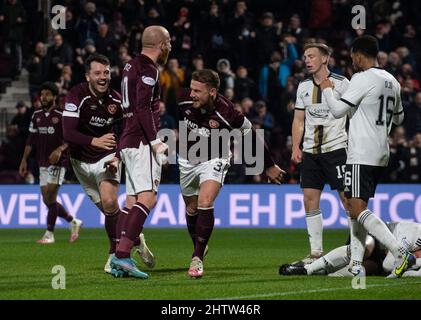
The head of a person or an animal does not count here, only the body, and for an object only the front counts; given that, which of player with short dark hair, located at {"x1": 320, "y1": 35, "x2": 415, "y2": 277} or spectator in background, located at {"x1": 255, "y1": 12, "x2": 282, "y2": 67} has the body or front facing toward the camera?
the spectator in background

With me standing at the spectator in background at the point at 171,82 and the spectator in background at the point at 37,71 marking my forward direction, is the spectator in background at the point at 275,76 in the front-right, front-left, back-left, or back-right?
back-right

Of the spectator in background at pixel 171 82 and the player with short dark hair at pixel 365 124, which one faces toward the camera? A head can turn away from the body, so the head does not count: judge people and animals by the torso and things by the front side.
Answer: the spectator in background

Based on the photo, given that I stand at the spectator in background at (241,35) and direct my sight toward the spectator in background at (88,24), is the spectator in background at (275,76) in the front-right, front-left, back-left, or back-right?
back-left

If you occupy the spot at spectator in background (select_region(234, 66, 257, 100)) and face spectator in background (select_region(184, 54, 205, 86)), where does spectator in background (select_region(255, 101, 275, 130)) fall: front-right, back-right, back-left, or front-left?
back-left

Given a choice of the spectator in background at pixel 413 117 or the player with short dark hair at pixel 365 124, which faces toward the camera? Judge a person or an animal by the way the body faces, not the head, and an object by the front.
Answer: the spectator in background

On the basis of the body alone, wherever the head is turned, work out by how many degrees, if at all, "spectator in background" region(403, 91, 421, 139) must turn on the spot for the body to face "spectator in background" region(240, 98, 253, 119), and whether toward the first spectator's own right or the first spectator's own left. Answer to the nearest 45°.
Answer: approximately 90° to the first spectator's own right

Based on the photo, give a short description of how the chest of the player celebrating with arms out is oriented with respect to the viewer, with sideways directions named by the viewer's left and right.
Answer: facing the viewer and to the left of the viewer

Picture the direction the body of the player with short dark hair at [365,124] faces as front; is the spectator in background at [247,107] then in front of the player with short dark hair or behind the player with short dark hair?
in front

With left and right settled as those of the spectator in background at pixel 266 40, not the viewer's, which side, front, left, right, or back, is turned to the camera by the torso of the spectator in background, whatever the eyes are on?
front

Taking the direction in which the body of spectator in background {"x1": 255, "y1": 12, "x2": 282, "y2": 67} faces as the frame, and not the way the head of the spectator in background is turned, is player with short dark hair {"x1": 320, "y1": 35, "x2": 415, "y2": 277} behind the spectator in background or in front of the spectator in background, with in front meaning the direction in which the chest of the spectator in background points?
in front

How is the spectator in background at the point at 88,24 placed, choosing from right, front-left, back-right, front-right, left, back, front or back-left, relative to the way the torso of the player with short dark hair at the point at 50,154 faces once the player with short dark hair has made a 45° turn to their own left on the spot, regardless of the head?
back

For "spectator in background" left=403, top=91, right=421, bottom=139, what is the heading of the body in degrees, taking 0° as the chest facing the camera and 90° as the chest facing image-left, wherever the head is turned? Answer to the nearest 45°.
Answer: approximately 0°

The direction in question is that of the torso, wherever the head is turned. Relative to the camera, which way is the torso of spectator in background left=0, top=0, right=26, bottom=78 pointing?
toward the camera
